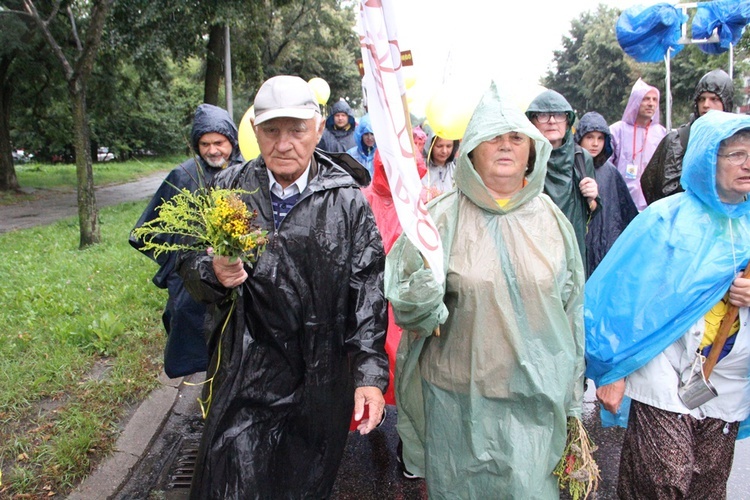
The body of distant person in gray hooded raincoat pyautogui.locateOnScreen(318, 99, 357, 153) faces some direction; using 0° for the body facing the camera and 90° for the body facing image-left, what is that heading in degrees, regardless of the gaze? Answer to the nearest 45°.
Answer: approximately 0°

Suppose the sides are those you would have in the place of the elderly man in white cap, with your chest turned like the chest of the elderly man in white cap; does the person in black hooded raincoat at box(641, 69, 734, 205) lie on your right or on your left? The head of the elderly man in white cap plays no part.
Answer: on your left

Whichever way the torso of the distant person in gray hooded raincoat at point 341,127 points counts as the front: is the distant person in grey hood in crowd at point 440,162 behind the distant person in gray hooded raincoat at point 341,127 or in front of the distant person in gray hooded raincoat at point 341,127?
in front

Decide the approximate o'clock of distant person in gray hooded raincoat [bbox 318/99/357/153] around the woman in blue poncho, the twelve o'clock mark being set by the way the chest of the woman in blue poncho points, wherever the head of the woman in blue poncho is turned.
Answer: The distant person in gray hooded raincoat is roughly at 6 o'clock from the woman in blue poncho.

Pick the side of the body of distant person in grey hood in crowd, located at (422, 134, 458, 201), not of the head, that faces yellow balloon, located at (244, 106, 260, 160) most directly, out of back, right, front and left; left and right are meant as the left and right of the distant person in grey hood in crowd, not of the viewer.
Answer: right

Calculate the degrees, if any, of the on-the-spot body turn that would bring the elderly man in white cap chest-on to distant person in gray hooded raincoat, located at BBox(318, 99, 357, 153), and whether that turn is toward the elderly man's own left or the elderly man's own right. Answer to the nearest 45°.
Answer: approximately 180°

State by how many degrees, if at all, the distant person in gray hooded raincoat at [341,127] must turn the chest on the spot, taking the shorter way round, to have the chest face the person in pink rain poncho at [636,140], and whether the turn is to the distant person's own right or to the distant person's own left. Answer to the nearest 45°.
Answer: approximately 45° to the distant person's own left

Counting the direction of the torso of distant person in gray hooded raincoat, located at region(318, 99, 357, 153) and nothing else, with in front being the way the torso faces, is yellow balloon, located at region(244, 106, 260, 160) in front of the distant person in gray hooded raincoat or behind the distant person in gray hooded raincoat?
in front

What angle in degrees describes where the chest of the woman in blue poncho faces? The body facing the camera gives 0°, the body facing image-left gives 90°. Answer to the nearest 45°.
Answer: approximately 315°

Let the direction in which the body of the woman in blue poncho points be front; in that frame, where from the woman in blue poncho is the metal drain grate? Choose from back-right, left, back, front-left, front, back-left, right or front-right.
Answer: back-right

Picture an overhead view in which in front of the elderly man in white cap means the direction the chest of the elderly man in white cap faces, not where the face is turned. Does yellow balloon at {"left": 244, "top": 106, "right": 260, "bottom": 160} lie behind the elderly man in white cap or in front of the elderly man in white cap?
behind

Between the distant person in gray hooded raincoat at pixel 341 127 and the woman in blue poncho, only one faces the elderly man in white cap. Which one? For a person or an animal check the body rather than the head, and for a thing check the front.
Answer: the distant person in gray hooded raincoat

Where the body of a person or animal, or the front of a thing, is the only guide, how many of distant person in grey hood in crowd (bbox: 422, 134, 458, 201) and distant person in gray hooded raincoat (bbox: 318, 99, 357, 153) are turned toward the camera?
2
